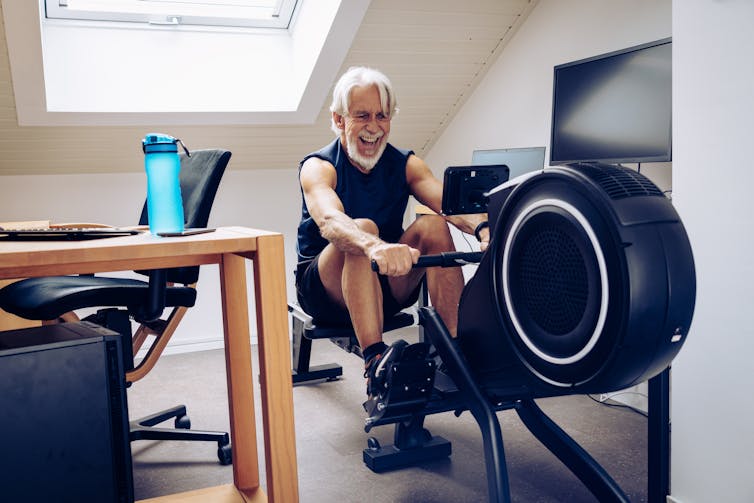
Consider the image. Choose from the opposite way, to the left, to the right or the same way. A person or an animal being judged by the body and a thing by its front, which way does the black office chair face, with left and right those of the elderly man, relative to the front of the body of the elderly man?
to the right

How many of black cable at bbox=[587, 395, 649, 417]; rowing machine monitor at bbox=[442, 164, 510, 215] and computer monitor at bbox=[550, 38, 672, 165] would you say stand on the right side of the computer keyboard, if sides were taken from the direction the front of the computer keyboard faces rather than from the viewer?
3

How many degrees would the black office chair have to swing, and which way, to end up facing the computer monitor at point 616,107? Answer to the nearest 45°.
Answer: approximately 180°

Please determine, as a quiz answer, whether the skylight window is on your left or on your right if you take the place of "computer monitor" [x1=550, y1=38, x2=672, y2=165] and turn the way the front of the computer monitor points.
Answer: on your right

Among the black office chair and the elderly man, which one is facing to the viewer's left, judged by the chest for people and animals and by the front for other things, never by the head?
the black office chair

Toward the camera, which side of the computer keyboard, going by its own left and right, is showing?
back

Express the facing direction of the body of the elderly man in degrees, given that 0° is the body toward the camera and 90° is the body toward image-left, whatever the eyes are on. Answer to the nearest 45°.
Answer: approximately 315°

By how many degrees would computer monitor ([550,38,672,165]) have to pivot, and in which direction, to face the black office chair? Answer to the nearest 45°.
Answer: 0° — it already faces it

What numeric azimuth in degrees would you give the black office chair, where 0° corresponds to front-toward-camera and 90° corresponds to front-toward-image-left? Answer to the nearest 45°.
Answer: approximately 90°

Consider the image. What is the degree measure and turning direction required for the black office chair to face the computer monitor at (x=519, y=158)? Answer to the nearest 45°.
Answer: approximately 180°
